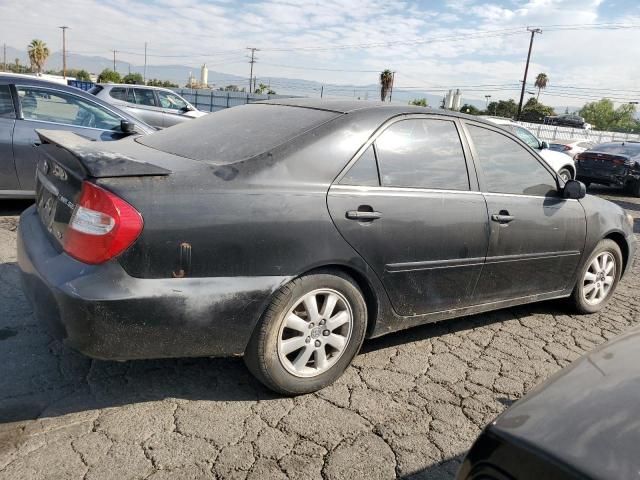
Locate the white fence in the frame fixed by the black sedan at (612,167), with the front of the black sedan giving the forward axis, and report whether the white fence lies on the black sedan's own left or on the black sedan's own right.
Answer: on the black sedan's own left

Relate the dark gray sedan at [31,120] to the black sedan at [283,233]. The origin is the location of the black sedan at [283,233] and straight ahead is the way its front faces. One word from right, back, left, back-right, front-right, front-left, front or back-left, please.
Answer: left

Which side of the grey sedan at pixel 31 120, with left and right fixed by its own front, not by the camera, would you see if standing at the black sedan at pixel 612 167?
front

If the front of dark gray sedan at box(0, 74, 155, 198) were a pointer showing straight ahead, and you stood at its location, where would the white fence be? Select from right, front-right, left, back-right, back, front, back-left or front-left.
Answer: front-left

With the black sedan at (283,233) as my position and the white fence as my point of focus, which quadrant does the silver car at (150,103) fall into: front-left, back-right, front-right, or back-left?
front-left

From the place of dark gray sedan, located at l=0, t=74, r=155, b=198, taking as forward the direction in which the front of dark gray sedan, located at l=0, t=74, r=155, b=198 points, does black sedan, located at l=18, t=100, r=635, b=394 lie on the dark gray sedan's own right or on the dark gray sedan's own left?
on the dark gray sedan's own right

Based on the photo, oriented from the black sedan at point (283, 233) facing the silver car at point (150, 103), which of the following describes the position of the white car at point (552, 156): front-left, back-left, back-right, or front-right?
front-right

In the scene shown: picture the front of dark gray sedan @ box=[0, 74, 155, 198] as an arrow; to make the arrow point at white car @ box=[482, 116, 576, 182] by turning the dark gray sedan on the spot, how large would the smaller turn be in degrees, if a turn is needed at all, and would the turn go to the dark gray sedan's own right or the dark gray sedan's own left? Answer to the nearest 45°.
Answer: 0° — it already faces it

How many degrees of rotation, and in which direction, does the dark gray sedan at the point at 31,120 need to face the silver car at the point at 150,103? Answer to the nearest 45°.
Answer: approximately 90° to its left

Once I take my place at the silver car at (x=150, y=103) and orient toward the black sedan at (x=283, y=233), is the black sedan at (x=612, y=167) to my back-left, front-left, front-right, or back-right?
front-left

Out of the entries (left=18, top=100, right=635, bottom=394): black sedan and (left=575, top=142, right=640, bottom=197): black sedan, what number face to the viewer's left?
0

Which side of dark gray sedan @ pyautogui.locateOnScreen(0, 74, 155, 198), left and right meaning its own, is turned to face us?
right

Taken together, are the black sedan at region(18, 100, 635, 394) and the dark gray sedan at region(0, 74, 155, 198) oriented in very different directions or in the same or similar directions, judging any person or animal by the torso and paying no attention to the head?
same or similar directions

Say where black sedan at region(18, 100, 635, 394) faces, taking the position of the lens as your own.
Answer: facing away from the viewer and to the right of the viewer
